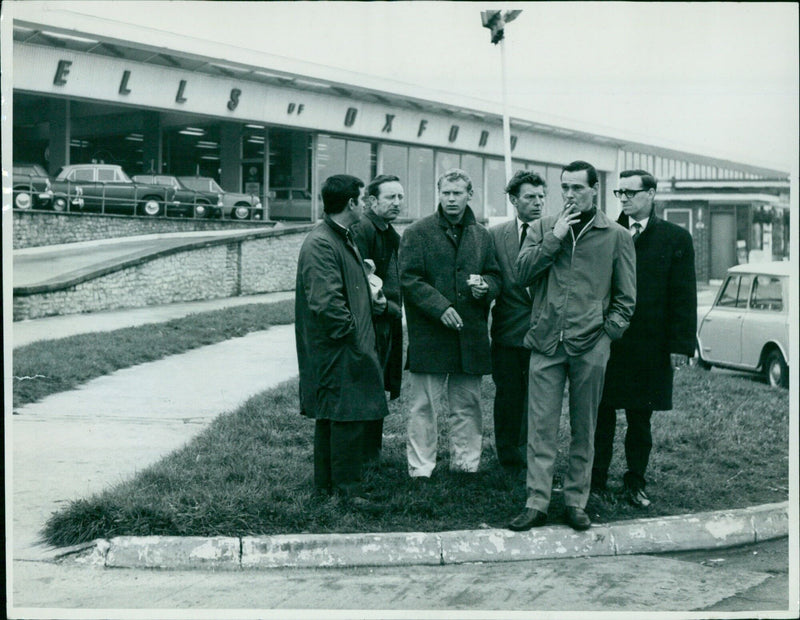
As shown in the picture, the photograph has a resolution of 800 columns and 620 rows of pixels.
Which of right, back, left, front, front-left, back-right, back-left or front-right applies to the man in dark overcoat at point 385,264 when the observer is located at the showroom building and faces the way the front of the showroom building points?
front-right

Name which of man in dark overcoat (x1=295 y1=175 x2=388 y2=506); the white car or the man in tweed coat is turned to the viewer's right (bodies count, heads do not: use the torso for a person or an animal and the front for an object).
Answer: the man in dark overcoat

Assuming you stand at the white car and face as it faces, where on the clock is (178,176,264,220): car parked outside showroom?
The car parked outside showroom is roughly at 12 o'clock from the white car.

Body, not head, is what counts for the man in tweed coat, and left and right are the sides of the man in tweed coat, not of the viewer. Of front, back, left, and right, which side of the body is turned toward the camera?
front

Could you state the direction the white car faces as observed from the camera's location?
facing away from the viewer and to the left of the viewer

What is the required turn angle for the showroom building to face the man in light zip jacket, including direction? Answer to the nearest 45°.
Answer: approximately 45° to its right

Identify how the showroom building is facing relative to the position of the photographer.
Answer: facing the viewer and to the right of the viewer

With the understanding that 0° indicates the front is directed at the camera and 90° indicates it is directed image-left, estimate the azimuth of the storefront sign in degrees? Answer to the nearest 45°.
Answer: approximately 315°
